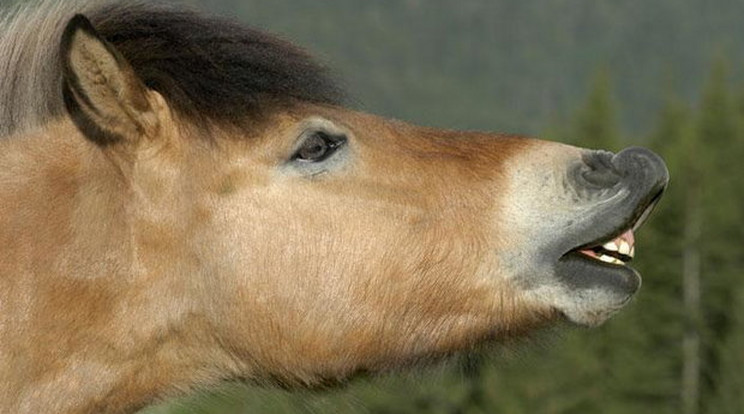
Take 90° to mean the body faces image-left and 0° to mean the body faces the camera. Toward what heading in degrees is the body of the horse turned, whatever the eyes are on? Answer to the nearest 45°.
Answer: approximately 270°
